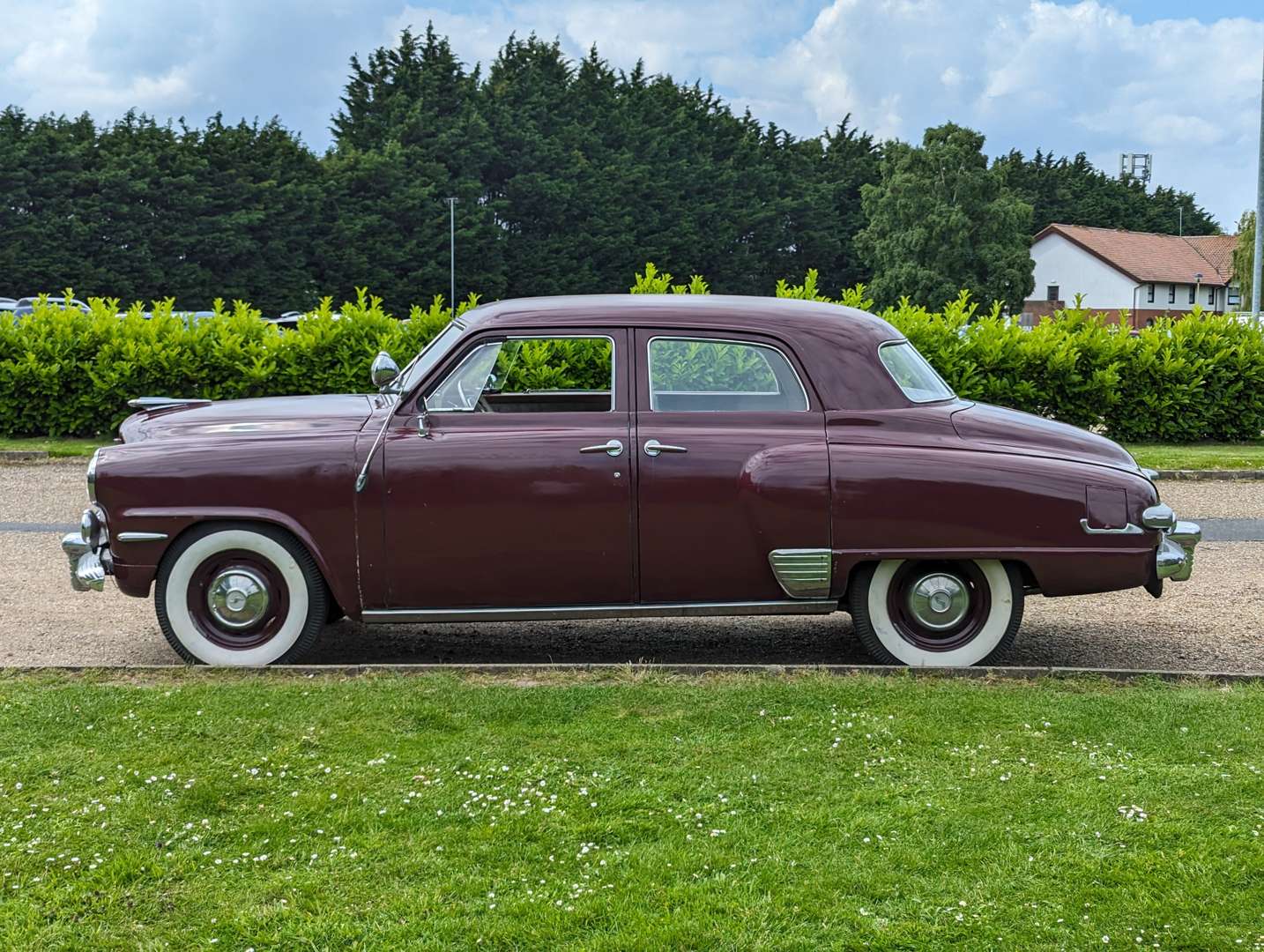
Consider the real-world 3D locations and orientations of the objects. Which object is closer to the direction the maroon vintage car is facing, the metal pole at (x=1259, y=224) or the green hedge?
the green hedge

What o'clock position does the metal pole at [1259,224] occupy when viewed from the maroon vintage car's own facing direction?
The metal pole is roughly at 4 o'clock from the maroon vintage car.

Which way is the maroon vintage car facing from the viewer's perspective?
to the viewer's left

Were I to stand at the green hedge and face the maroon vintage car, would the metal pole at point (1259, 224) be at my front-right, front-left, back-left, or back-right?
back-left
